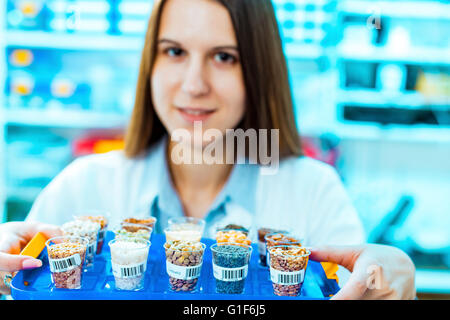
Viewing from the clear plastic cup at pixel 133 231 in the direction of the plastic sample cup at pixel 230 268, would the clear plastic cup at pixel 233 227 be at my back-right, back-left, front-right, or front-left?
front-left

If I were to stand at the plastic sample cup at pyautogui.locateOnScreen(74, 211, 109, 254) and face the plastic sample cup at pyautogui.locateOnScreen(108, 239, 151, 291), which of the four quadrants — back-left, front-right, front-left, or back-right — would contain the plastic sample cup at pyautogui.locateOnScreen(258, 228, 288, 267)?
front-left

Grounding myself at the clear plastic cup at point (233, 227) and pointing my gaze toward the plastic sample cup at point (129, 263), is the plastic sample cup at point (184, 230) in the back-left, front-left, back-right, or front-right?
front-right

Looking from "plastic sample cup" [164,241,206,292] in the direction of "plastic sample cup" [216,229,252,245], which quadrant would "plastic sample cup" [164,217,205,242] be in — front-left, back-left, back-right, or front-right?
front-left

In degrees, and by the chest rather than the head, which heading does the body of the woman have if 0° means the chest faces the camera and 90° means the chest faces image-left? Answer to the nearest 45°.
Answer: approximately 0°
